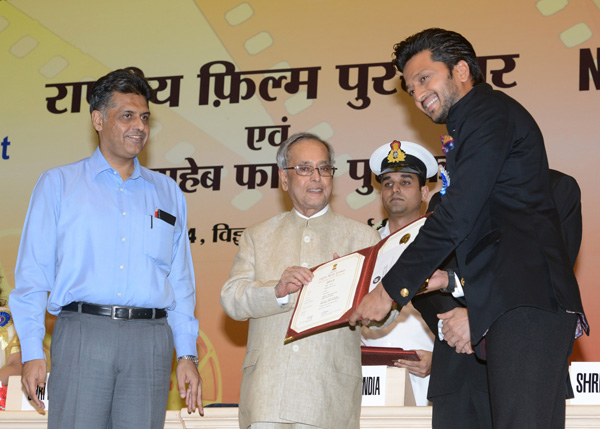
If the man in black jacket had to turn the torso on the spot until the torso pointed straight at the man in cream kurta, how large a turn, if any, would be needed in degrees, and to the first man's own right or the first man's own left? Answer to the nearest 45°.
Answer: approximately 45° to the first man's own right

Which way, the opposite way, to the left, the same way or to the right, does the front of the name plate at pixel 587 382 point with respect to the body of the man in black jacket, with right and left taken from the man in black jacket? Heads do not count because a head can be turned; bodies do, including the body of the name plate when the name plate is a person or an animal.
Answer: to the left

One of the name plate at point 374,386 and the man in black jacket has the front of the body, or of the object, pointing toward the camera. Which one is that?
the name plate

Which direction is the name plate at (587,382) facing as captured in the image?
toward the camera

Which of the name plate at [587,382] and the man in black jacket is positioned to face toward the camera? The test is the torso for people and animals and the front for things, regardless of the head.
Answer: the name plate

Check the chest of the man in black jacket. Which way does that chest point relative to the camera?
to the viewer's left

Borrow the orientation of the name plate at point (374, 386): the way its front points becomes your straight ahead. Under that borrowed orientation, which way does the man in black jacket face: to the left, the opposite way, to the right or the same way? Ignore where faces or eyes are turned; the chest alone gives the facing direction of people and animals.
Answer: to the right

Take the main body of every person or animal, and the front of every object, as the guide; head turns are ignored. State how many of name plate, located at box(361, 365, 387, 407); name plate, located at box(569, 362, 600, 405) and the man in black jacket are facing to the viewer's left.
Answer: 1

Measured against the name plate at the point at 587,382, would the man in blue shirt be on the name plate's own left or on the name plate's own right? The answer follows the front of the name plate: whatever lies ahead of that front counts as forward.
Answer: on the name plate's own right

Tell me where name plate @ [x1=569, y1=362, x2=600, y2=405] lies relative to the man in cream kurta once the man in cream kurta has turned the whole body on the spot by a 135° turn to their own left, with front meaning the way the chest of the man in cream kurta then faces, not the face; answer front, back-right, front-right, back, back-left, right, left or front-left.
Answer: front-right

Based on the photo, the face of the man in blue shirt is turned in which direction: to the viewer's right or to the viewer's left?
to the viewer's right

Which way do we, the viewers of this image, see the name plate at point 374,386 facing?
facing the viewer

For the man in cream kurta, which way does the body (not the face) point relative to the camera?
toward the camera

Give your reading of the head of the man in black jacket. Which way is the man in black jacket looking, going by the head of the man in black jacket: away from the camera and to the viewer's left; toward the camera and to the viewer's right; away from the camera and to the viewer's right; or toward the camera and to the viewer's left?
toward the camera and to the viewer's left

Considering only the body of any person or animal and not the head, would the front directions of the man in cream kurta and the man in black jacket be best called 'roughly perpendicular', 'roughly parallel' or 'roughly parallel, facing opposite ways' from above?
roughly perpendicular
